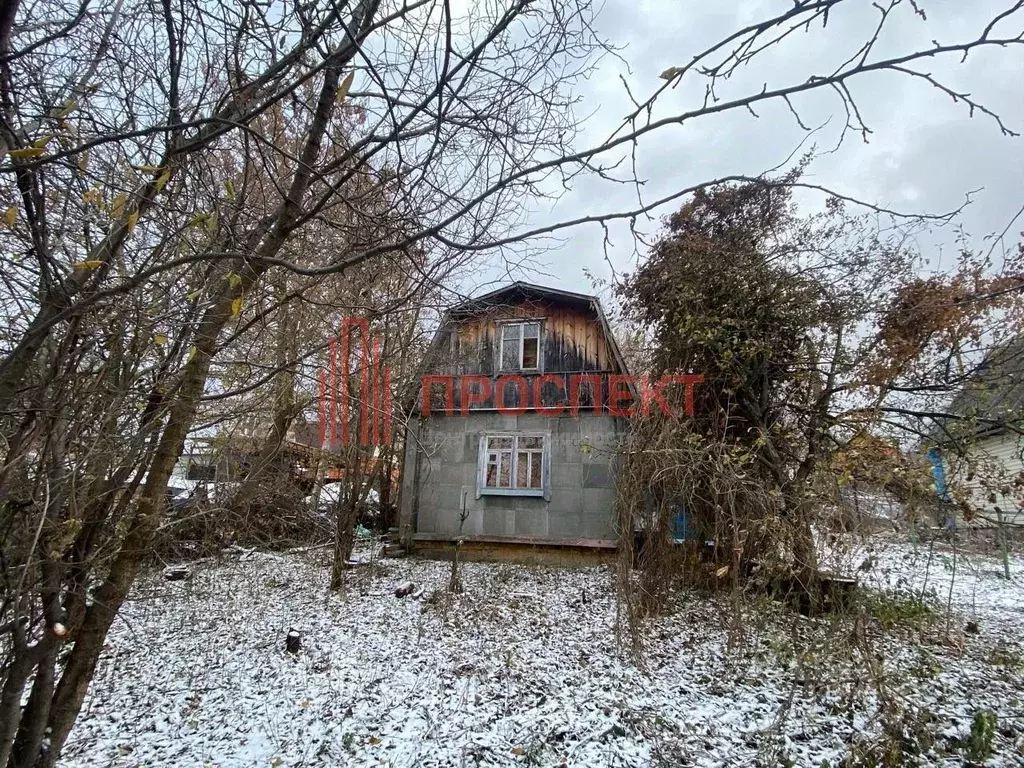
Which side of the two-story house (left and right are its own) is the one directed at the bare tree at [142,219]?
front

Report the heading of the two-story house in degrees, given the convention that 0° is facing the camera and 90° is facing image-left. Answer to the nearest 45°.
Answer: approximately 0°

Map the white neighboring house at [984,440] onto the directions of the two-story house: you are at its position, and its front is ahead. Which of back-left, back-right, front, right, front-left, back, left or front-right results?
front-left

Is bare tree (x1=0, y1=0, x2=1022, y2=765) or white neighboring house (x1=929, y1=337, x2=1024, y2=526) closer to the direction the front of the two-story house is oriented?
the bare tree

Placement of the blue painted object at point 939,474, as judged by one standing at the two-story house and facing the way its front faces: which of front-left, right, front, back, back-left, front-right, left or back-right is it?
front-left
